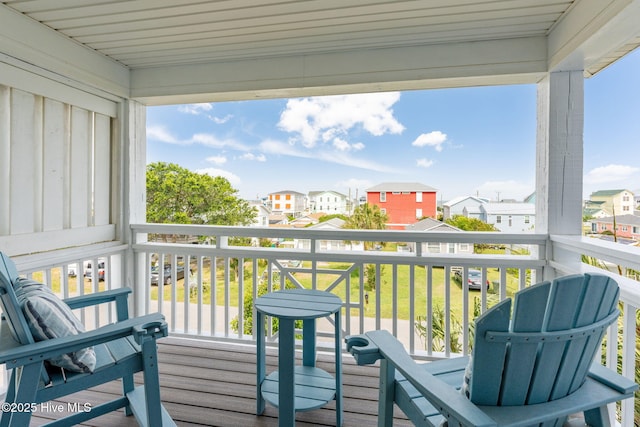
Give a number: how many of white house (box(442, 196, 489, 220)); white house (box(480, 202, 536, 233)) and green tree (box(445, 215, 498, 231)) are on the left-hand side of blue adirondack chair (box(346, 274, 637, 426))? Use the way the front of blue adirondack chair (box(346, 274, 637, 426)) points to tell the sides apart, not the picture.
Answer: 0

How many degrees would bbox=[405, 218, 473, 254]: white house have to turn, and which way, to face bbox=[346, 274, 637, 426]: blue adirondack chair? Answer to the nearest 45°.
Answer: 0° — it already faces it

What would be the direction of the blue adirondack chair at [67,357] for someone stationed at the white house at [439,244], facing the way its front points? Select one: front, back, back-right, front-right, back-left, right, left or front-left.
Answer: front-right

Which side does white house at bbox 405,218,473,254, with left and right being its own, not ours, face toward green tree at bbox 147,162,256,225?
right

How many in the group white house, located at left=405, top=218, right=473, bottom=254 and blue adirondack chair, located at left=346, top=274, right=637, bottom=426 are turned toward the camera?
1

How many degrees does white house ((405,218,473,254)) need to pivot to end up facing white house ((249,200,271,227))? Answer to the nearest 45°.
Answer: approximately 90° to its right

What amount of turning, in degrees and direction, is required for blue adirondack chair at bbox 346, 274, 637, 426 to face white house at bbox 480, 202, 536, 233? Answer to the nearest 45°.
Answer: approximately 45° to its right

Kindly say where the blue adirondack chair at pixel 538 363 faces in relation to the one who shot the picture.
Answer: facing away from the viewer and to the left of the viewer

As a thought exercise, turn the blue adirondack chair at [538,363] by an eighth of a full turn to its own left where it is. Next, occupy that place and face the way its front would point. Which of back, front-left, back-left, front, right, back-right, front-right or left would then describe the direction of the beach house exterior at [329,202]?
front-right

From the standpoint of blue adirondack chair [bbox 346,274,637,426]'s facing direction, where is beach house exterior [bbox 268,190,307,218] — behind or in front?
in front

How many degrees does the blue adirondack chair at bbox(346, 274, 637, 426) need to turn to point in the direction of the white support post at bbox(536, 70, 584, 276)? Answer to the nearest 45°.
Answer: approximately 45° to its right

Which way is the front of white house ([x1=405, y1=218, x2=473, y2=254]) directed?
toward the camera

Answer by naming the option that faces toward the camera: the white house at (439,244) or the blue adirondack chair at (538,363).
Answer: the white house

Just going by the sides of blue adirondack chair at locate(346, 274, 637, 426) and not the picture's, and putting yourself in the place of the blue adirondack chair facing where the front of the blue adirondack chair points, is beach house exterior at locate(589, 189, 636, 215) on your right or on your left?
on your right

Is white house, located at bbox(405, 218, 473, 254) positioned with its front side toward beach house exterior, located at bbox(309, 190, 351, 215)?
no
